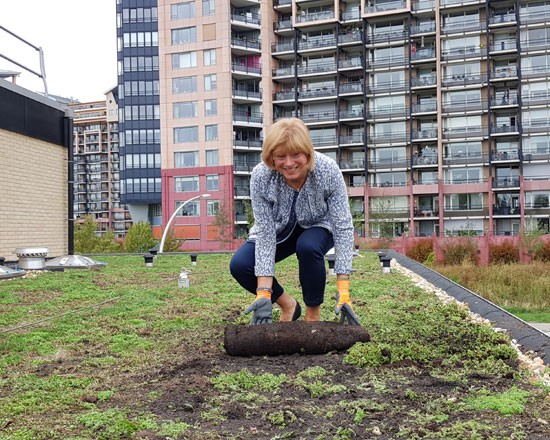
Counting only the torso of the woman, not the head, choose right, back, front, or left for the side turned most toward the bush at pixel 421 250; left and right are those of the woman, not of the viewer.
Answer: back

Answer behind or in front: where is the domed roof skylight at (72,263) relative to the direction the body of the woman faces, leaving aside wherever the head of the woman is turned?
behind

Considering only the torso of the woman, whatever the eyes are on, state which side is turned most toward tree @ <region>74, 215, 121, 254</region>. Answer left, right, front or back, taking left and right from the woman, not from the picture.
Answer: back

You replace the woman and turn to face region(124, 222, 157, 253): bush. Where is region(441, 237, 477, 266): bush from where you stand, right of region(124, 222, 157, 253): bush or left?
right

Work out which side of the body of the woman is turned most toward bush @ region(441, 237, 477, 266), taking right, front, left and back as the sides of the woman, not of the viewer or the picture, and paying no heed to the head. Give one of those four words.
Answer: back

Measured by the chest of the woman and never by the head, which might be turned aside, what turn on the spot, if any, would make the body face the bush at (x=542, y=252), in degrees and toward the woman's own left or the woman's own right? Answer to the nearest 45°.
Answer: approximately 135° to the woman's own left

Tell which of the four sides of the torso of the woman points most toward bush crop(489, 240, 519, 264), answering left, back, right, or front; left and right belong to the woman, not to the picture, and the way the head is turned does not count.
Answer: back

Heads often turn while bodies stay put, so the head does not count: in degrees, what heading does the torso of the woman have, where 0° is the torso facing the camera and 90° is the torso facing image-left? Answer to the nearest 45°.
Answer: approximately 0°
